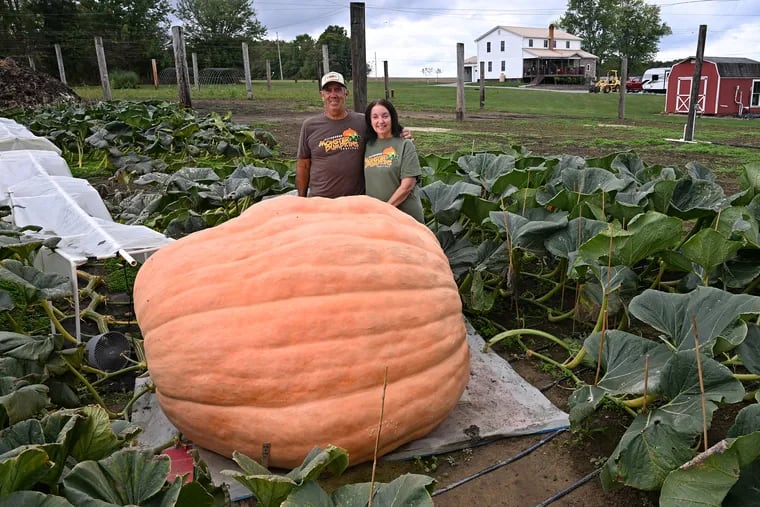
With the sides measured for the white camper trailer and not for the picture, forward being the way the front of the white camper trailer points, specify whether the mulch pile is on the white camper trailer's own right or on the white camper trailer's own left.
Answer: on the white camper trailer's own left

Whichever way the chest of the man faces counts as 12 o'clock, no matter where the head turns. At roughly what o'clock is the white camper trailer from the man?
The white camper trailer is roughly at 7 o'clock from the man.

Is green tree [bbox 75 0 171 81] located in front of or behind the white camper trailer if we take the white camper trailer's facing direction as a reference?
in front

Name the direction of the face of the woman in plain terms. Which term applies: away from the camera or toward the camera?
toward the camera

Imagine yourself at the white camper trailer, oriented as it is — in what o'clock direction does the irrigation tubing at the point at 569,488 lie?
The irrigation tubing is roughly at 9 o'clock from the white camper trailer.

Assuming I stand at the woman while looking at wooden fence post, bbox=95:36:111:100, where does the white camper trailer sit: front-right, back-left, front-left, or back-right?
front-right

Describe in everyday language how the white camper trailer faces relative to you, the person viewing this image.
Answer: facing to the left of the viewer

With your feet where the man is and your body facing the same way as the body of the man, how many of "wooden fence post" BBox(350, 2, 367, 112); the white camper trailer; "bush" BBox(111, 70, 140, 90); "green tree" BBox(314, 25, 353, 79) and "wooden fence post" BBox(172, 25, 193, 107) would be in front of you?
0

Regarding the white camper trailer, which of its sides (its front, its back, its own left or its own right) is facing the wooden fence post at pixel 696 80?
left

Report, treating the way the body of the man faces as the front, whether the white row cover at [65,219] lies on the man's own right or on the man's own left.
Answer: on the man's own right

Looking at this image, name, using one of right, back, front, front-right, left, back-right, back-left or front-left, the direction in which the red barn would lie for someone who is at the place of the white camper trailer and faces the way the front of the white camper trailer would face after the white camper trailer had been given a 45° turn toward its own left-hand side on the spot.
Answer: front-left

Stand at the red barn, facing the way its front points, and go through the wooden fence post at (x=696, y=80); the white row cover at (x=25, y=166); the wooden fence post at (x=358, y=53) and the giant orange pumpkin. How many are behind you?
0

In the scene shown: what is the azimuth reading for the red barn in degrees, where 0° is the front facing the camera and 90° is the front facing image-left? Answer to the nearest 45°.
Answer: approximately 45°

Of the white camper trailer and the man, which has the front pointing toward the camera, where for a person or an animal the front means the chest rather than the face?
the man

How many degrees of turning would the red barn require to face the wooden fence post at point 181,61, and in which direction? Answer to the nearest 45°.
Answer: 0° — it already faces it

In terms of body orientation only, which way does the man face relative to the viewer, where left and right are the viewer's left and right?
facing the viewer

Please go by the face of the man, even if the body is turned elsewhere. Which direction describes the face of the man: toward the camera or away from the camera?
toward the camera

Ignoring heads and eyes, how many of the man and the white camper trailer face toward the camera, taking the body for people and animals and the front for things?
1

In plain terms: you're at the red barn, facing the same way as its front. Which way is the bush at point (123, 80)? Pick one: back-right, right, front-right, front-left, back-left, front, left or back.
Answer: front-right

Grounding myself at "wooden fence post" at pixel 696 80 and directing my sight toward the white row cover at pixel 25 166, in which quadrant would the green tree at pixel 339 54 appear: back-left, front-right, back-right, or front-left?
back-right
